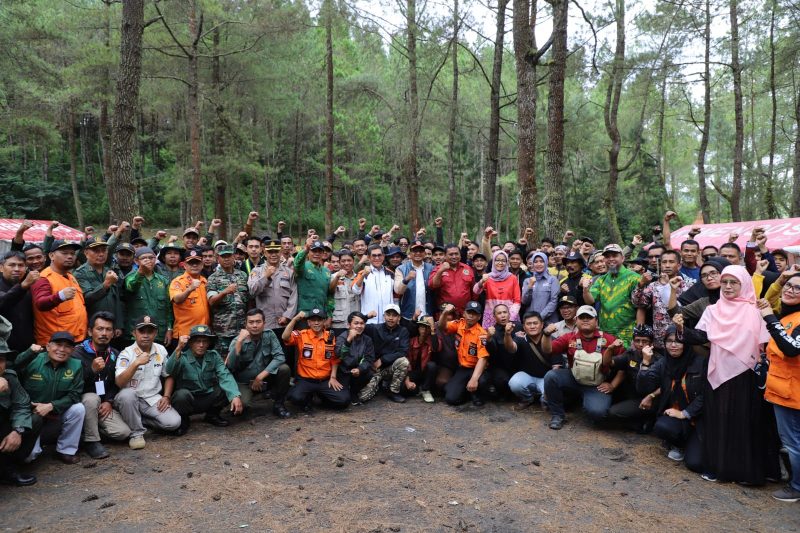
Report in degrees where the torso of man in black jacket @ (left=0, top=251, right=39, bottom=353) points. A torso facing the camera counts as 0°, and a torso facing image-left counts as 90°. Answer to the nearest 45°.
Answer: approximately 315°

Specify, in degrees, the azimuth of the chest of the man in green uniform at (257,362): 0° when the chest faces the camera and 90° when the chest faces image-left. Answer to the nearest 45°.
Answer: approximately 0°

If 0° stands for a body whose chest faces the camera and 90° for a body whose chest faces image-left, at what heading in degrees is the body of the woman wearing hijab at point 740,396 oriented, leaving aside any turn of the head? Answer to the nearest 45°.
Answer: approximately 45°

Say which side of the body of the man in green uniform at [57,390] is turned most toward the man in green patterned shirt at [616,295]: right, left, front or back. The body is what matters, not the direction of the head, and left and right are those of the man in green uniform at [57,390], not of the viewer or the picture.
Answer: left

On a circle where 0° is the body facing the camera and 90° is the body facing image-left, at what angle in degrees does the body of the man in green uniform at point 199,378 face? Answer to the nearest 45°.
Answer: approximately 0°

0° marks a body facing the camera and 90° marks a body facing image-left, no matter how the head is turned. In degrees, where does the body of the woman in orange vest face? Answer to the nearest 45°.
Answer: approximately 45°
